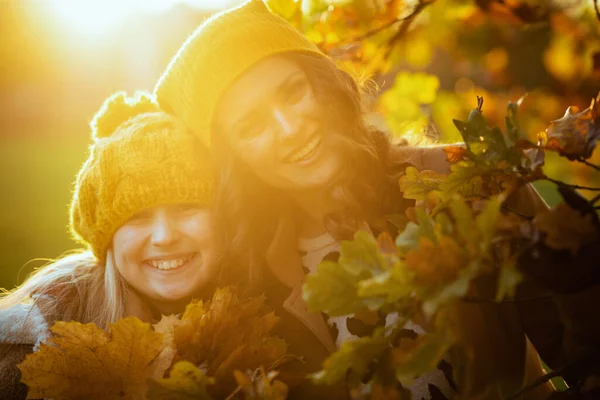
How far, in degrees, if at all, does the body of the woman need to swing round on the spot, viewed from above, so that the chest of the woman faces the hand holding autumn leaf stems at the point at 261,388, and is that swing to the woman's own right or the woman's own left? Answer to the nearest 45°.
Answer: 0° — they already face it

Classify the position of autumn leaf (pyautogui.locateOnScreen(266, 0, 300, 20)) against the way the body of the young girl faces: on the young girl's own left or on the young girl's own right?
on the young girl's own left

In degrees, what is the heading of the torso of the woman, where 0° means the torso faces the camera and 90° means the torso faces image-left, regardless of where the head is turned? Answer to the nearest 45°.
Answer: approximately 0°

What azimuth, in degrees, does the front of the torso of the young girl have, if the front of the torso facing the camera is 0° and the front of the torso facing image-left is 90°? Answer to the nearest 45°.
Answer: approximately 315°

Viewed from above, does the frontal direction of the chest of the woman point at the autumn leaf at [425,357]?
yes

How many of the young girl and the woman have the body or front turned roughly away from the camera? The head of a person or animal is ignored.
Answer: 0
